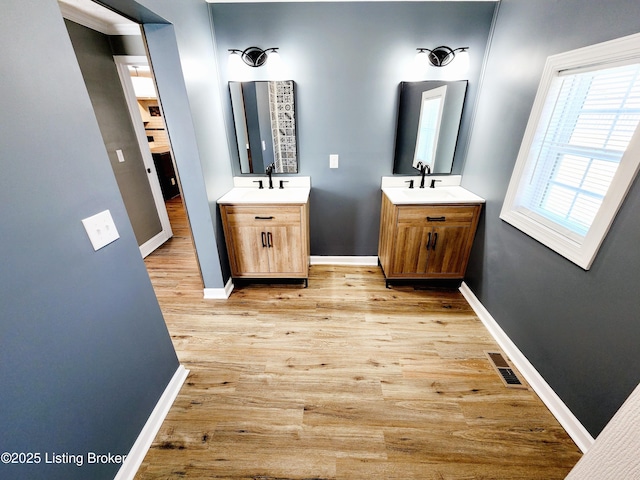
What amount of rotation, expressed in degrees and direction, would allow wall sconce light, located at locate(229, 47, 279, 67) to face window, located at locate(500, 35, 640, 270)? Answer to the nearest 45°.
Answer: approximately 45° to its left

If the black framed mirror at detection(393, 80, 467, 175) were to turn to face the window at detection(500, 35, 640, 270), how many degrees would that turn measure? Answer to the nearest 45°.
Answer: approximately 45° to its left

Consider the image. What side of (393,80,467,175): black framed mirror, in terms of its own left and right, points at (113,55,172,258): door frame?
right

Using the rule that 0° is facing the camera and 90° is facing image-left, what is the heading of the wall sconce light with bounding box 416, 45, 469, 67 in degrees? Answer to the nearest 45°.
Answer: approximately 0°

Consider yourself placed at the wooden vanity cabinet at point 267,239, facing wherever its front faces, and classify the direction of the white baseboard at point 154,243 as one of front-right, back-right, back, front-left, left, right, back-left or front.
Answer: back-right

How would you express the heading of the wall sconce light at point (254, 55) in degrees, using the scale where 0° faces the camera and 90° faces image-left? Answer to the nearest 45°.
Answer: approximately 0°

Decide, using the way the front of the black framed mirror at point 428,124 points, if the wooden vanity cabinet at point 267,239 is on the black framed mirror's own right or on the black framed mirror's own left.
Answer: on the black framed mirror's own right

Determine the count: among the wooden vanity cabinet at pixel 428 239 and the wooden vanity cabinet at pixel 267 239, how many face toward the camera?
2
